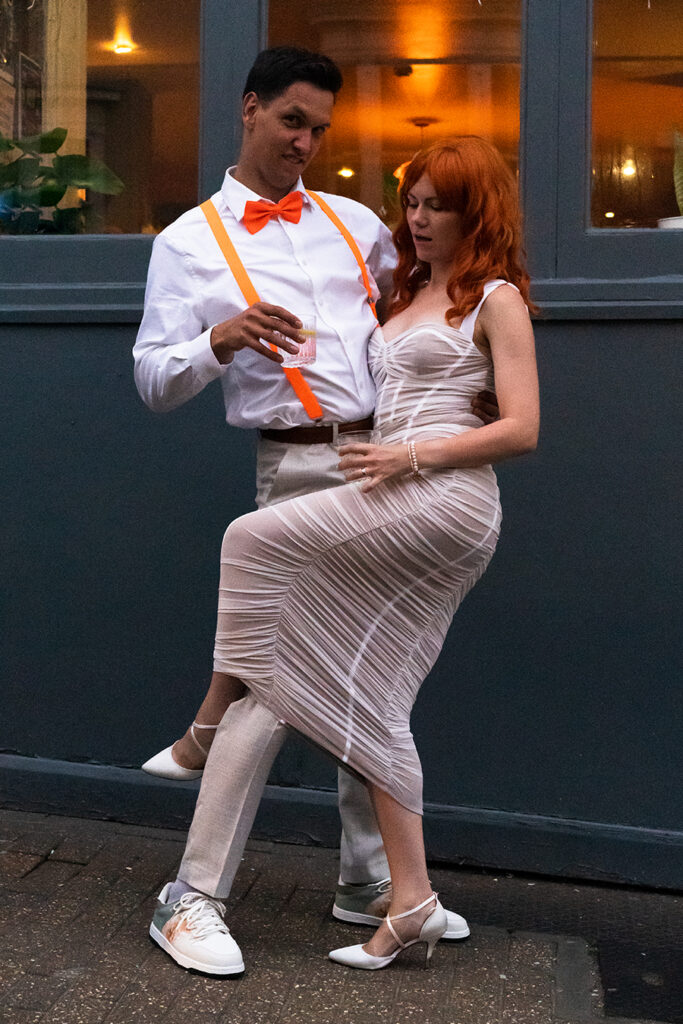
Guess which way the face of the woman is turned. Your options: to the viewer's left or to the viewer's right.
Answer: to the viewer's left

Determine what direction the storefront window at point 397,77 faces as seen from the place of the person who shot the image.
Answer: facing the viewer

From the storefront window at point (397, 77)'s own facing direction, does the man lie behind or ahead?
ahead

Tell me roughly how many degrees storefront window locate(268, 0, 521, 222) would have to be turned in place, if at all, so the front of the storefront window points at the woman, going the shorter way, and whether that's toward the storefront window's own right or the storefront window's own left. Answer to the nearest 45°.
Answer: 0° — it already faces them

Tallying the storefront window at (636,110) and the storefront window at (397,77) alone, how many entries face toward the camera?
2

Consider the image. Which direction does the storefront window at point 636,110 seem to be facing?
toward the camera

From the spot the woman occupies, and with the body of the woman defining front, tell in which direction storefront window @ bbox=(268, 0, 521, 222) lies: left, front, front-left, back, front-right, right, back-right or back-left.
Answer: back-right

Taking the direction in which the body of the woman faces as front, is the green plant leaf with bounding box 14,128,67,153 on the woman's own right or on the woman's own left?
on the woman's own right

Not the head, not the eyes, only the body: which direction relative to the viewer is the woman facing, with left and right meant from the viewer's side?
facing the viewer and to the left of the viewer
